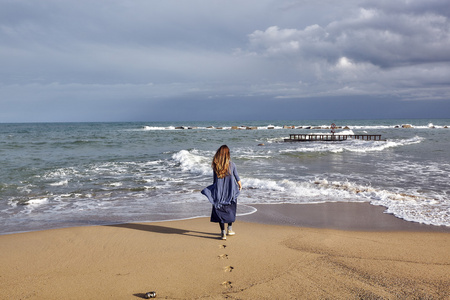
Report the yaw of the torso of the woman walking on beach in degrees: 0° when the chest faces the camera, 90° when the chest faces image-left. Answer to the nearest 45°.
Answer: approximately 180°

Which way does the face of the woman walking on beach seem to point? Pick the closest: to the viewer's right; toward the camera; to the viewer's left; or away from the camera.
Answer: away from the camera
